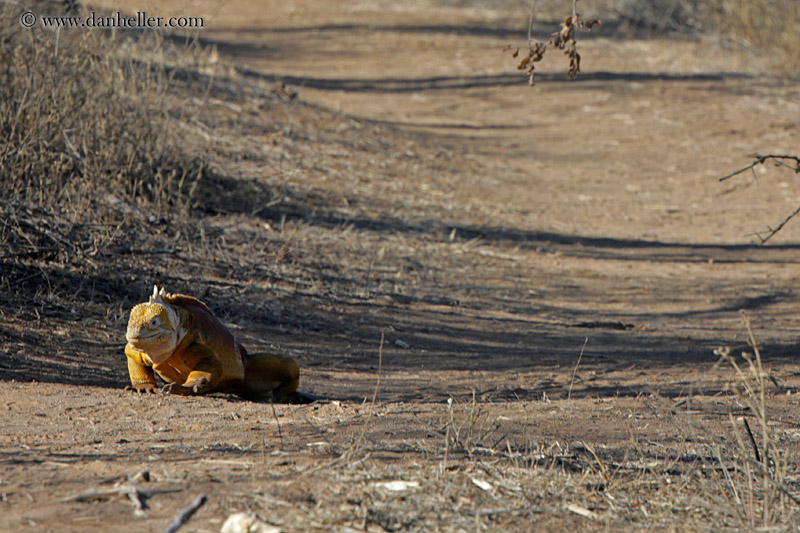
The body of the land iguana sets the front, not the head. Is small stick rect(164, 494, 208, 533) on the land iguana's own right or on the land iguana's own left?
on the land iguana's own left

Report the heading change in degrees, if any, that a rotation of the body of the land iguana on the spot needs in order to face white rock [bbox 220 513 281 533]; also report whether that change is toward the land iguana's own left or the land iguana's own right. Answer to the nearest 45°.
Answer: approximately 45° to the land iguana's own left

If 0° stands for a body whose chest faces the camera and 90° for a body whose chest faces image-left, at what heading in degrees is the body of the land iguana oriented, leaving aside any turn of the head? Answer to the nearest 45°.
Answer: approximately 45°
